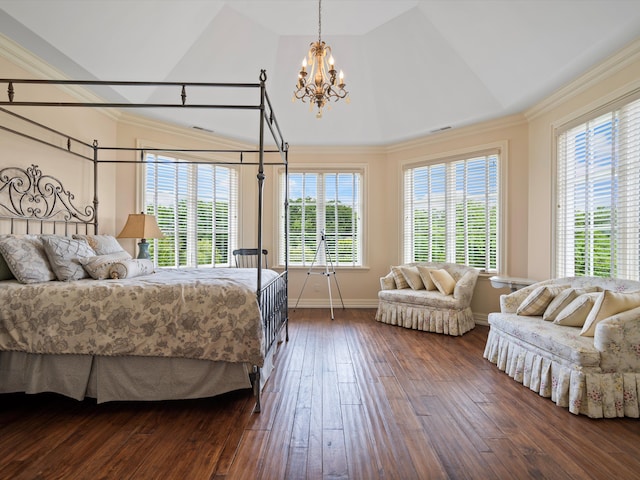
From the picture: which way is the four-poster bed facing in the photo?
to the viewer's right

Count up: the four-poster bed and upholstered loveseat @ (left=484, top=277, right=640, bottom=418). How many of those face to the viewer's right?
1

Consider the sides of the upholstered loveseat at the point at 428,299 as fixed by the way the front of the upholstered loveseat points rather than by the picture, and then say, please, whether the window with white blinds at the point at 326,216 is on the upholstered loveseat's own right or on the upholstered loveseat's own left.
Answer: on the upholstered loveseat's own right

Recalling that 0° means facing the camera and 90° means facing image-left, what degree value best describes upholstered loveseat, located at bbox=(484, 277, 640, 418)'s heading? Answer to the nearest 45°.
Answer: approximately 45°

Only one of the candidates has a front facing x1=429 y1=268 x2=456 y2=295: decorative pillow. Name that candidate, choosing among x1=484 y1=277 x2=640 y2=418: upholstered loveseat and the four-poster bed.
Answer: the four-poster bed

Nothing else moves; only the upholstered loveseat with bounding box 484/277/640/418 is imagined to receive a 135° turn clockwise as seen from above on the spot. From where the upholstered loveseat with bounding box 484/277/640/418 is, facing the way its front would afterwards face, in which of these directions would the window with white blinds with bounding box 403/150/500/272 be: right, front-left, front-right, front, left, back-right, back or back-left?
front-left

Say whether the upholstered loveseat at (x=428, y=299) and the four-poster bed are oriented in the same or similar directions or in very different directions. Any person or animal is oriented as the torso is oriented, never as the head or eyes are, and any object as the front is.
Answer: very different directions
